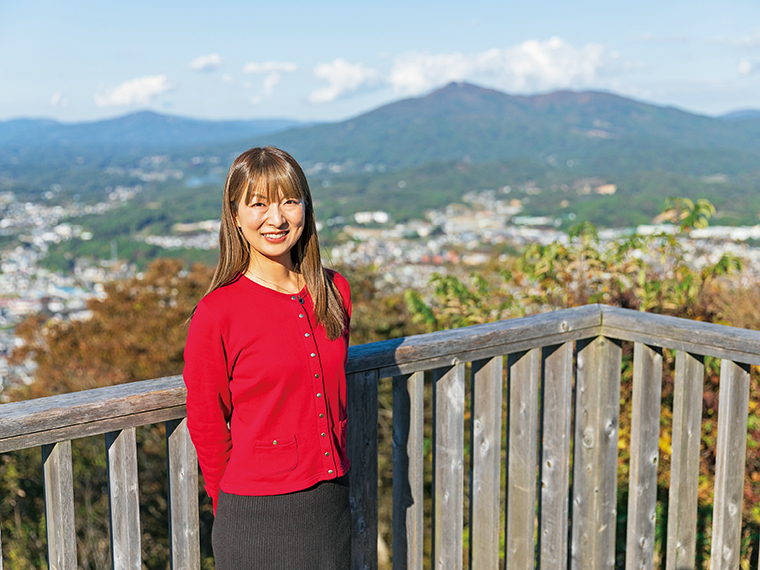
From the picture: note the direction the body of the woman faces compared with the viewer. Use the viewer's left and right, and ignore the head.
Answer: facing the viewer and to the right of the viewer
